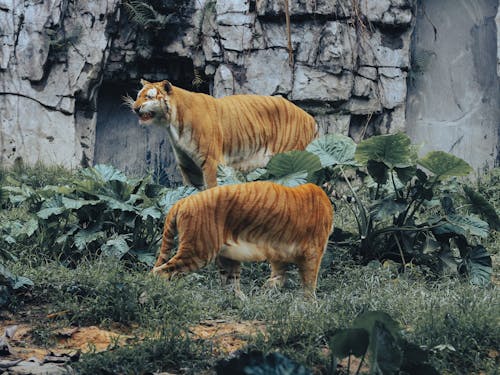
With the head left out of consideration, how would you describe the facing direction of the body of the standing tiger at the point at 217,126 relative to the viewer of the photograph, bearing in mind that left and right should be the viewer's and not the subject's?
facing to the left of the viewer

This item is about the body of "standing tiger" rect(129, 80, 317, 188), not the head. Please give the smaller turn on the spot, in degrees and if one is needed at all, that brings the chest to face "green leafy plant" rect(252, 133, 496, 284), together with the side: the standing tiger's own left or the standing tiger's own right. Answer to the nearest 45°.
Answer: approximately 135° to the standing tiger's own left

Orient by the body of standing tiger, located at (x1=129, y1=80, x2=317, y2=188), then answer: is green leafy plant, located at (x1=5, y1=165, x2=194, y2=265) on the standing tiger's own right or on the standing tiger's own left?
on the standing tiger's own left
